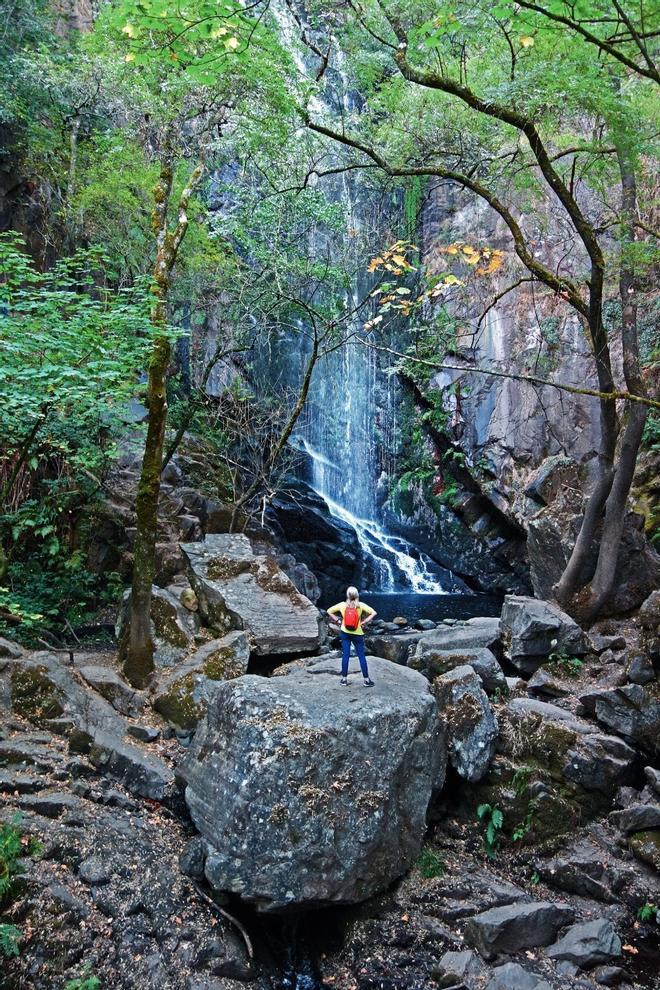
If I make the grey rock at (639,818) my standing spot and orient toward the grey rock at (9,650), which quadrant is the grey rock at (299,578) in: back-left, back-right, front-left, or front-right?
front-right

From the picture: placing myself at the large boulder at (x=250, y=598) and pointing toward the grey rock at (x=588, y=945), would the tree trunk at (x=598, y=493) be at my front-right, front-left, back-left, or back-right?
front-left

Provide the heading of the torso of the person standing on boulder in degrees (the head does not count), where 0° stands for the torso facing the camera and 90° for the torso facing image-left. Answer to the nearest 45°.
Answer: approximately 180°

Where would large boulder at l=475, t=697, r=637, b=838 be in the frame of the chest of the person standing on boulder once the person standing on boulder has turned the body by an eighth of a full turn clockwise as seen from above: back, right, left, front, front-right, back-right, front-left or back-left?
front-right

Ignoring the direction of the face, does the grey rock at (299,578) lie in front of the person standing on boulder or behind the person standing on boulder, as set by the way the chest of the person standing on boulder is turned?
in front

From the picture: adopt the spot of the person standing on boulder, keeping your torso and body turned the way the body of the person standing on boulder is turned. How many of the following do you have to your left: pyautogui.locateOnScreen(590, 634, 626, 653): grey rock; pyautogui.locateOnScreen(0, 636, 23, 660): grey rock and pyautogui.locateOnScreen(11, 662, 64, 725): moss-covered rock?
2

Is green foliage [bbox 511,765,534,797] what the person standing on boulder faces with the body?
no

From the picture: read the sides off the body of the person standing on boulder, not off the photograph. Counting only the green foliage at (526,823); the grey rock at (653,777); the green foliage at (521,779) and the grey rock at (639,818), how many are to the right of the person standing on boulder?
4

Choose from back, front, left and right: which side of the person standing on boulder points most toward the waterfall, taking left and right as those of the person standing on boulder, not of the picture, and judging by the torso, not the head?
front

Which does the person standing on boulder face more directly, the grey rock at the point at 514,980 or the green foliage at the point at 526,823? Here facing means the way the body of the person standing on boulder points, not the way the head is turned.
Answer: the green foliage

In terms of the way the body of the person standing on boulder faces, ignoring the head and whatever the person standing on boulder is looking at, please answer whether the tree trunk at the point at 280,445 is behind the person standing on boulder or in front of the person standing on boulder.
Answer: in front

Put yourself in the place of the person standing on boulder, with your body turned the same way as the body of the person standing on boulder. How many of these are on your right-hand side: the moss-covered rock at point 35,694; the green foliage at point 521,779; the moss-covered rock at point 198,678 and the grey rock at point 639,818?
2

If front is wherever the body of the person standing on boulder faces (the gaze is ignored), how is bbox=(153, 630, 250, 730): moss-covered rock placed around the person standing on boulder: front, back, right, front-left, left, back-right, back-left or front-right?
front-left

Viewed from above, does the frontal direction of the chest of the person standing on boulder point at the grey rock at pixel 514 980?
no

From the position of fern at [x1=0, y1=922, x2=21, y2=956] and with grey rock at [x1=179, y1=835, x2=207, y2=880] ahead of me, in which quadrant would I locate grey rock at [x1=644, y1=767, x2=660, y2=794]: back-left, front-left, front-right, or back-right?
front-right

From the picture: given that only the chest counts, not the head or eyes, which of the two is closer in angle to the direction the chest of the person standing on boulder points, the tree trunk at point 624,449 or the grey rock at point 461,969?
the tree trunk
